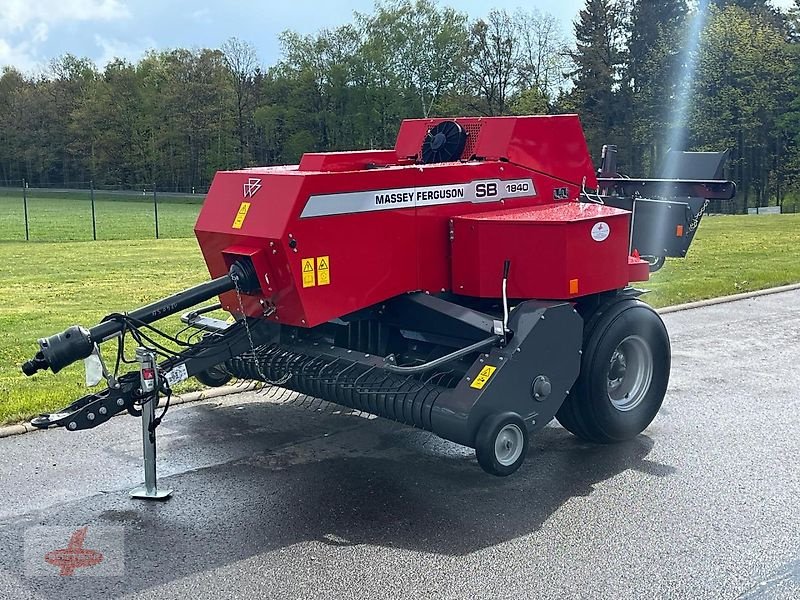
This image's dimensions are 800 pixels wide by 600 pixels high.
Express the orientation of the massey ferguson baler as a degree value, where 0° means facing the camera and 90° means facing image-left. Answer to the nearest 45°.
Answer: approximately 45°

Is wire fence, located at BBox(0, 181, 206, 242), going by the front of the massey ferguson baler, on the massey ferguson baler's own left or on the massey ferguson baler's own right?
on the massey ferguson baler's own right
